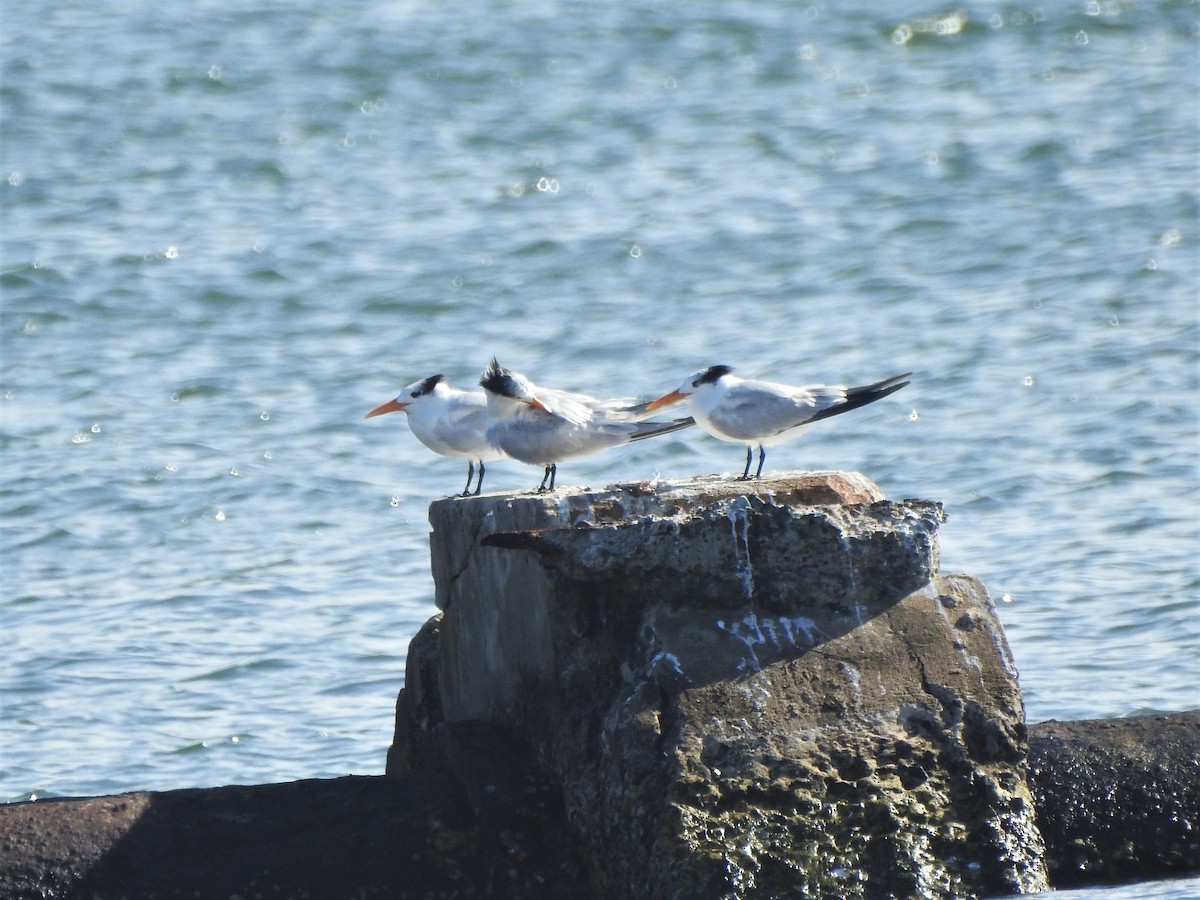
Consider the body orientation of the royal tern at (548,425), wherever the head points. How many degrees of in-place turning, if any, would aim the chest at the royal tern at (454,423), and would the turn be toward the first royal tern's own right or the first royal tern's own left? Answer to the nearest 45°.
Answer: approximately 45° to the first royal tern's own right

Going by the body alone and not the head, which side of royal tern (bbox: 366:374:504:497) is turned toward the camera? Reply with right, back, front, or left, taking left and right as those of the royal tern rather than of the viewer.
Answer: left

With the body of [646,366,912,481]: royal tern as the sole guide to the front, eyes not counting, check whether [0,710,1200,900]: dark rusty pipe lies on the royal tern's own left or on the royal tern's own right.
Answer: on the royal tern's own left

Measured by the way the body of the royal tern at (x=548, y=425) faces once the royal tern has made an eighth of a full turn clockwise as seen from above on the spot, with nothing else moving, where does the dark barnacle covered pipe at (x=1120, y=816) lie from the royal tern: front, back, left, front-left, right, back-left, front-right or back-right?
back

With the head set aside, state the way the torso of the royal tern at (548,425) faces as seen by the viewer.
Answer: to the viewer's left

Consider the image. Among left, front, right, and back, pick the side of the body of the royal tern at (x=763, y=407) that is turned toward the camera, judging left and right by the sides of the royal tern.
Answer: left

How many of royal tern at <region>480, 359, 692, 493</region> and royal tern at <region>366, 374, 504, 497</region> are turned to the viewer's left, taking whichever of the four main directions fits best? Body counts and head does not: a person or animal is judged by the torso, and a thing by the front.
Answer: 2

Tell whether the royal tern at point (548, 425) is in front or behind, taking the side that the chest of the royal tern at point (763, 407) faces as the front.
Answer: in front

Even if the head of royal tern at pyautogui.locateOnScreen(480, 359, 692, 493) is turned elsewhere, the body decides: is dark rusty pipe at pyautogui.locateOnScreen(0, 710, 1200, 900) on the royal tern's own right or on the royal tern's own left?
on the royal tern's own left
